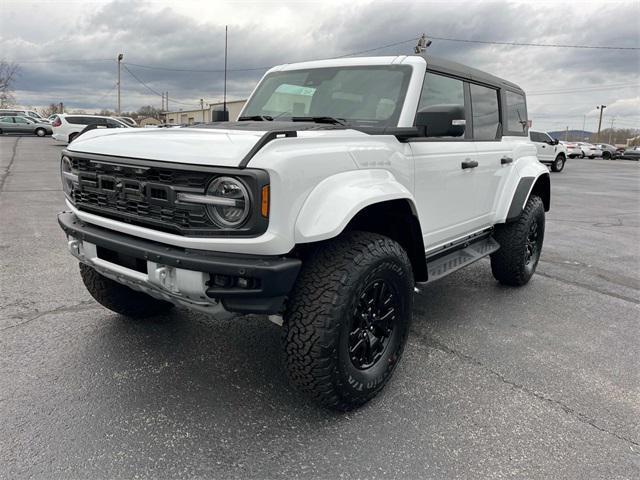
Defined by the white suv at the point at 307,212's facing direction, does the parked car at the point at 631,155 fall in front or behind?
behind

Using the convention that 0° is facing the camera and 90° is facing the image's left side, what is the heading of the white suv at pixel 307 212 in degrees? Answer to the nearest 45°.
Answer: approximately 45°

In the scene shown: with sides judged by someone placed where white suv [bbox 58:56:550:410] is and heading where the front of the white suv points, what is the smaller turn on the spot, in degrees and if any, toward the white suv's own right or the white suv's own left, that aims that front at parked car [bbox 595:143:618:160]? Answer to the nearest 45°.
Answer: approximately 180°

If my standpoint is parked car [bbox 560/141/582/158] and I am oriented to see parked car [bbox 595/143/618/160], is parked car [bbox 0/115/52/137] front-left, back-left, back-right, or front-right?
back-left
